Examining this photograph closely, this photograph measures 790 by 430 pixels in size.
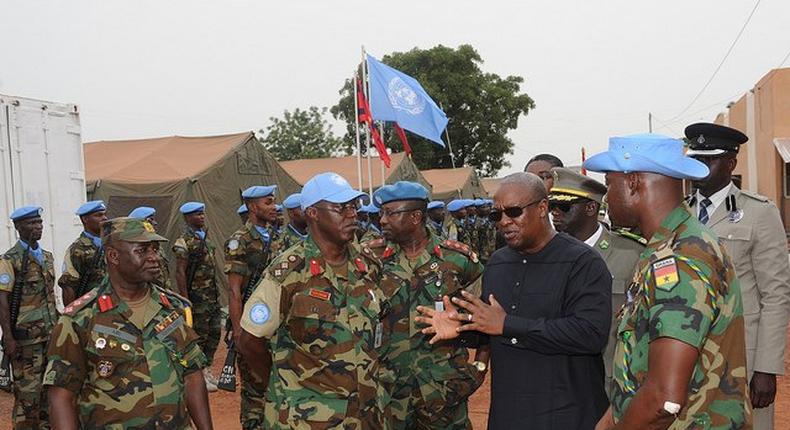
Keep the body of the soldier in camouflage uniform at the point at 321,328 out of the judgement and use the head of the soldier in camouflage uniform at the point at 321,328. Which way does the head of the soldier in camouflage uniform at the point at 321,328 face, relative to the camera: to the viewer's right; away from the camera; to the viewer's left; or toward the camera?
to the viewer's right

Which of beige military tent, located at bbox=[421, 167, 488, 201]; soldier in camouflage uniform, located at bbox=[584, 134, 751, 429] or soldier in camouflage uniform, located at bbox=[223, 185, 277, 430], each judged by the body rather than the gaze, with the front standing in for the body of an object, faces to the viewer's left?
soldier in camouflage uniform, located at bbox=[584, 134, 751, 429]

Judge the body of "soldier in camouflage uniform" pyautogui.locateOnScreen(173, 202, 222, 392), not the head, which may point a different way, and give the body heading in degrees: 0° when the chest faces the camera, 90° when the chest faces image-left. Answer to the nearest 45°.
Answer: approximately 315°

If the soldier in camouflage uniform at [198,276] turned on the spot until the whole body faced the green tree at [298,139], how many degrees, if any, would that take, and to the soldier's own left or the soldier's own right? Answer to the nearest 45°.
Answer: approximately 135° to the soldier's own left

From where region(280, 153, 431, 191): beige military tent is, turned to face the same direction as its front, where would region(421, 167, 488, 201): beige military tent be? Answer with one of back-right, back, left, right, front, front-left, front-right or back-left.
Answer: left

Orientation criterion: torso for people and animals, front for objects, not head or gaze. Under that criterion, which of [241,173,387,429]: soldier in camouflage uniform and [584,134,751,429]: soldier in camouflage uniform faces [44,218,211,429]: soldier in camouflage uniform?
[584,134,751,429]: soldier in camouflage uniform

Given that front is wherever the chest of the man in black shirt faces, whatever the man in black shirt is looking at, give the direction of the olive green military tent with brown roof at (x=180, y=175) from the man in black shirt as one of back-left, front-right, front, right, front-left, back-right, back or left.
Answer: right

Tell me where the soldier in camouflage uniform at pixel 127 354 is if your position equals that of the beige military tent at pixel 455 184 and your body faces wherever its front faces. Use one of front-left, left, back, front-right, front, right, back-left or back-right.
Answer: front-right
